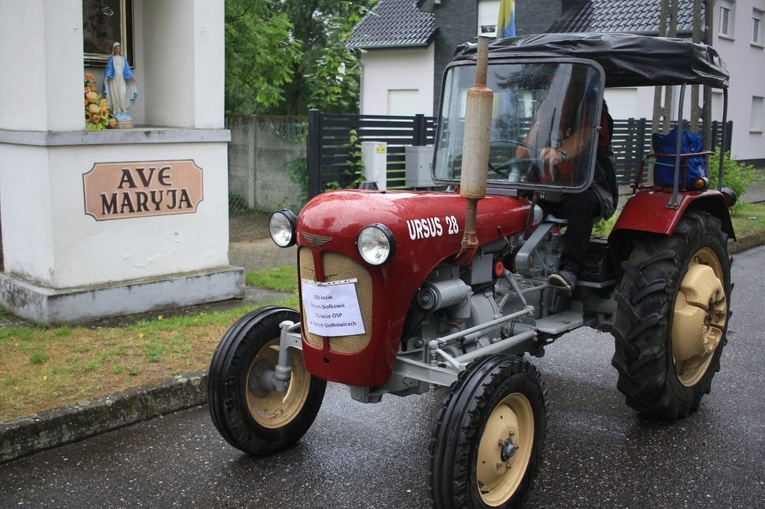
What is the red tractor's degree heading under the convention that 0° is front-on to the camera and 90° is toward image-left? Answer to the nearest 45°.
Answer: approximately 45°

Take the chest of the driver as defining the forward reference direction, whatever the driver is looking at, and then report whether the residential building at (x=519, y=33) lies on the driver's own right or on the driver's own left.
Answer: on the driver's own right

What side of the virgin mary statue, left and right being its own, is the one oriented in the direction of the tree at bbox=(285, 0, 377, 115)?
back

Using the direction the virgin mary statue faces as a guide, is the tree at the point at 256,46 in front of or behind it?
behind

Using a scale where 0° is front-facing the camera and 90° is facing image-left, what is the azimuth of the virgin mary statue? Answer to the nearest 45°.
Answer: approximately 0°

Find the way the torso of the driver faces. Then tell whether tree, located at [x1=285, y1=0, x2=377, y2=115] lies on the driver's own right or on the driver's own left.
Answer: on the driver's own right

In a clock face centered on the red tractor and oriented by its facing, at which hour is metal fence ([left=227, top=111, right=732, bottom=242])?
The metal fence is roughly at 4 o'clock from the red tractor.

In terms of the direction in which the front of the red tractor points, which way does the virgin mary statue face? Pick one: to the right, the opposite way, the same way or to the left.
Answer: to the left

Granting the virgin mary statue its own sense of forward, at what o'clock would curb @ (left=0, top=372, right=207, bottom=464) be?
The curb is roughly at 12 o'clock from the virgin mary statue.

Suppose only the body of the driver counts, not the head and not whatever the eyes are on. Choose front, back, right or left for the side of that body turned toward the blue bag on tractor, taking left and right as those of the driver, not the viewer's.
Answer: back

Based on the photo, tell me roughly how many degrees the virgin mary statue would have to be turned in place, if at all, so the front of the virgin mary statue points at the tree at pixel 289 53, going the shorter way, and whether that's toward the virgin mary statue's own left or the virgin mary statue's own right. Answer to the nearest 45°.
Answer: approximately 180°

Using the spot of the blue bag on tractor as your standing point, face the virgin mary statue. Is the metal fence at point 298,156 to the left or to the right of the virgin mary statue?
right

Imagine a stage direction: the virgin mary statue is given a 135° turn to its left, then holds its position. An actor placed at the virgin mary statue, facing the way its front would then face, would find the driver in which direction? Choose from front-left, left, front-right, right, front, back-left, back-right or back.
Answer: right

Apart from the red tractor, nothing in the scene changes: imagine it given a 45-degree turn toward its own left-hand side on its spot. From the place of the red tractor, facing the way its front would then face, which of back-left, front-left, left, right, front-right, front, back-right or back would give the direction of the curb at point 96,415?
right

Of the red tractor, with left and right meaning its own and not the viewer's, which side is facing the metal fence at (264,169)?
right

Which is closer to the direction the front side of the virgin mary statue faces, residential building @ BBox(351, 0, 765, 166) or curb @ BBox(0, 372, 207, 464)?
the curb

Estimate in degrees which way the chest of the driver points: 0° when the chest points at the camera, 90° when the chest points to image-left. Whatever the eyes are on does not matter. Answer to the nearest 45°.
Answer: approximately 45°
